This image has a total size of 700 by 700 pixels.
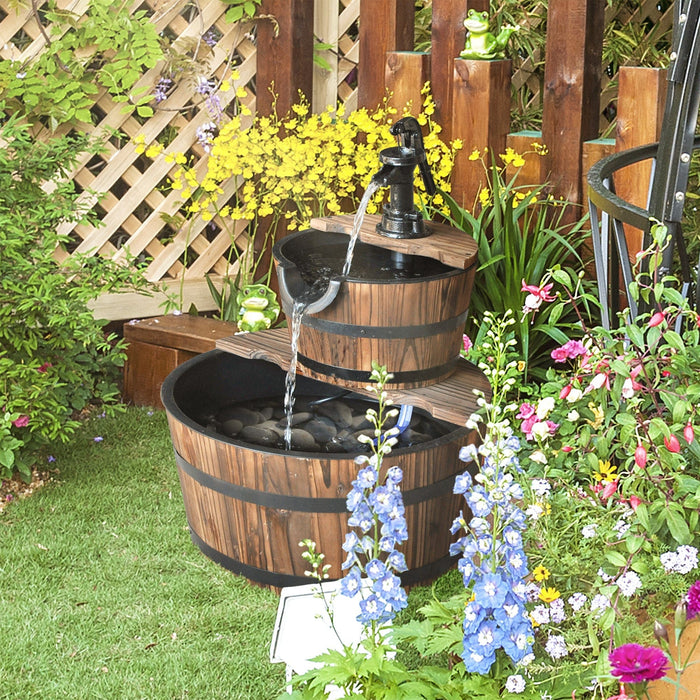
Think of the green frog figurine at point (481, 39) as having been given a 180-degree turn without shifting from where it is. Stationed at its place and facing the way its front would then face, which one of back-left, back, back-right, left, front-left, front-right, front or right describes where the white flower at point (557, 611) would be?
back-right

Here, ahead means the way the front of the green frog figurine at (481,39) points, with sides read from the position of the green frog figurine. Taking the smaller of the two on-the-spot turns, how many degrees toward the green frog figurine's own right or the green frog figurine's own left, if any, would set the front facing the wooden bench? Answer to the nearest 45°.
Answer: approximately 45° to the green frog figurine's own right

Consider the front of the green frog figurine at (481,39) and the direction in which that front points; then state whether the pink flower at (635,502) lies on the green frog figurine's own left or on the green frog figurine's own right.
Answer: on the green frog figurine's own left

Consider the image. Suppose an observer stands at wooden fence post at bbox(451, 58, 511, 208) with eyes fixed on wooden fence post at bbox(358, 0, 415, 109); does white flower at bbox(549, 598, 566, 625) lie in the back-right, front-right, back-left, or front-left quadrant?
back-left

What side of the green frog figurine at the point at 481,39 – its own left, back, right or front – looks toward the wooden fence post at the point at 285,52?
right

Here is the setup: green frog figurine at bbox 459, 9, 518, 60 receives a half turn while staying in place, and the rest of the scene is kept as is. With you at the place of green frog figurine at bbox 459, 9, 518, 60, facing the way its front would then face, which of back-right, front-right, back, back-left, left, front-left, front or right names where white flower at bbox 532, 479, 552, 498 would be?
back-right

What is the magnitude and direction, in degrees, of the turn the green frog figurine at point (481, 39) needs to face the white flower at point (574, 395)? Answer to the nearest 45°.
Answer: approximately 45° to its left

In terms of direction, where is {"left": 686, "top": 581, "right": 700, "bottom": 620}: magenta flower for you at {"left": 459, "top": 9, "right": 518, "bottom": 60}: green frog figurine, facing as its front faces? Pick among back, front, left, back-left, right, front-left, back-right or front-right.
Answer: front-left

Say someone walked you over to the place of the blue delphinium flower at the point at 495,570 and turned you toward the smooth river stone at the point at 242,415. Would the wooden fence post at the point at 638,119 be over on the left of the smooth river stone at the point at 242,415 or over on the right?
right

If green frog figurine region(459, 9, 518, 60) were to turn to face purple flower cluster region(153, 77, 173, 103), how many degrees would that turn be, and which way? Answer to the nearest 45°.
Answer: approximately 45° to its right

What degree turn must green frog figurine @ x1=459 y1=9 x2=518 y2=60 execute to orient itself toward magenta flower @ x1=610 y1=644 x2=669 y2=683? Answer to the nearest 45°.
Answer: approximately 45° to its left

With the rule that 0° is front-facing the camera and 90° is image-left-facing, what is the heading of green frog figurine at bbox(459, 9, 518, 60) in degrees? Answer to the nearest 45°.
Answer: approximately 45°

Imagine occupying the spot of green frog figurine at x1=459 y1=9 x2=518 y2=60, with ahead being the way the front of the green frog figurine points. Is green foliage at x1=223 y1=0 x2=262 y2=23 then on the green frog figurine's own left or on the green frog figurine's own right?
on the green frog figurine's own right
